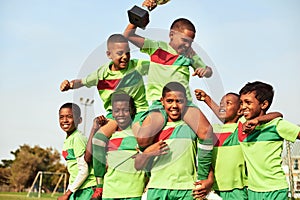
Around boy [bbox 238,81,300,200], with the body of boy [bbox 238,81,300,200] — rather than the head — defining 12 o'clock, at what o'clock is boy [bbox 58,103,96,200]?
boy [bbox 58,103,96,200] is roughly at 2 o'clock from boy [bbox 238,81,300,200].

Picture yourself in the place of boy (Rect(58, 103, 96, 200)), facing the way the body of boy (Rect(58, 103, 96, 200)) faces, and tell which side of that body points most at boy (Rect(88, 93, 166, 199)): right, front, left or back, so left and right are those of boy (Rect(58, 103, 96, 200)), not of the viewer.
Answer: left

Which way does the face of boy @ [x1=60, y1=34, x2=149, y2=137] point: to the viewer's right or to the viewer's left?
to the viewer's right

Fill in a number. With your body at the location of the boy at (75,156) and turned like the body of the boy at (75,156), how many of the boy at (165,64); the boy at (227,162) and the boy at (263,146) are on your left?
3

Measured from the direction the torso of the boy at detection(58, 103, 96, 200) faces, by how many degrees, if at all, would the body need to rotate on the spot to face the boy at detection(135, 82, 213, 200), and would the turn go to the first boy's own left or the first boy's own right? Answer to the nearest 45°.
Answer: approximately 90° to the first boy's own left

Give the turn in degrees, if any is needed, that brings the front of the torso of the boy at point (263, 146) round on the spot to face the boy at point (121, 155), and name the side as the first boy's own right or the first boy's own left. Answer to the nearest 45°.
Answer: approximately 45° to the first boy's own right

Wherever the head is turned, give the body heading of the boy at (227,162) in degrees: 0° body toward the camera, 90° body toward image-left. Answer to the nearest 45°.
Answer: approximately 45°

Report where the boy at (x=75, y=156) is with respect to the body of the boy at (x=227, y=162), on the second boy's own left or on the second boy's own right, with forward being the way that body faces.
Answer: on the second boy's own right
